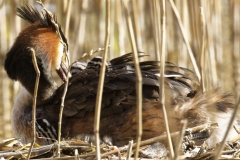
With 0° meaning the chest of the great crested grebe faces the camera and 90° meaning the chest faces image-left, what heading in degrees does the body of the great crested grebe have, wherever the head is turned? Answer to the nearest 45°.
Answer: approximately 90°
